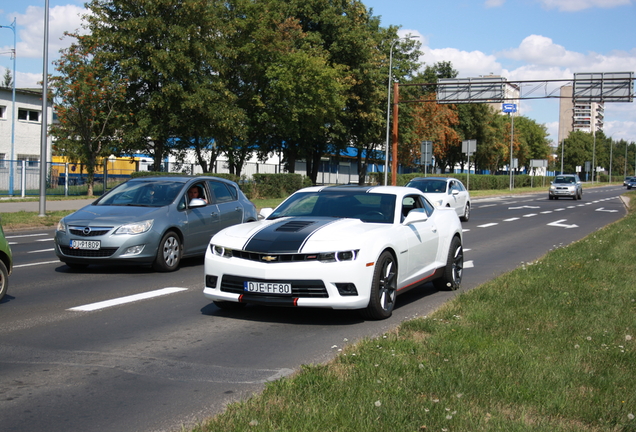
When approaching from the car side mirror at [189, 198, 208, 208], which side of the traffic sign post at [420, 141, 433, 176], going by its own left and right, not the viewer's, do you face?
back

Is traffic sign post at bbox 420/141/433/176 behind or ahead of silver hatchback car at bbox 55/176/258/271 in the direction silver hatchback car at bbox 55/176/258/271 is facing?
behind

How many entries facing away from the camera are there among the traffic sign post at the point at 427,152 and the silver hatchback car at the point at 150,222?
1

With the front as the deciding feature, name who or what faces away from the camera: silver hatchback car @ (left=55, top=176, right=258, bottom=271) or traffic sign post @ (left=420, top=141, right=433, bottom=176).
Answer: the traffic sign post

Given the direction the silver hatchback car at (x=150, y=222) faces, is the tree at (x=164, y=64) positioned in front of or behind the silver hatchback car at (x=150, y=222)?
behind

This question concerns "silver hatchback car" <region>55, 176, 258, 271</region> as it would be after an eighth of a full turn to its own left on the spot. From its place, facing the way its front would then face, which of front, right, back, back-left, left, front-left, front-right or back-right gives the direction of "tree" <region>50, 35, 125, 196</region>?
back

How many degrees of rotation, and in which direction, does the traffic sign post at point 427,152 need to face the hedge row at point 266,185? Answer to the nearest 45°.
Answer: approximately 135° to its left

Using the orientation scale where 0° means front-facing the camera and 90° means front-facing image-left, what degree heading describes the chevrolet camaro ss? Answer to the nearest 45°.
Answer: approximately 45°

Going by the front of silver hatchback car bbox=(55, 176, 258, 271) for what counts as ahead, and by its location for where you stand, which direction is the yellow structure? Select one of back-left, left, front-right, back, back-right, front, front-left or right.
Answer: back-right
